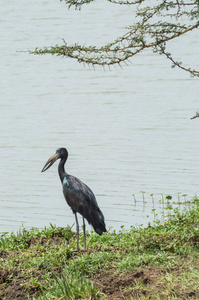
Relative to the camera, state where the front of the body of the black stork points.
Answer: to the viewer's left
